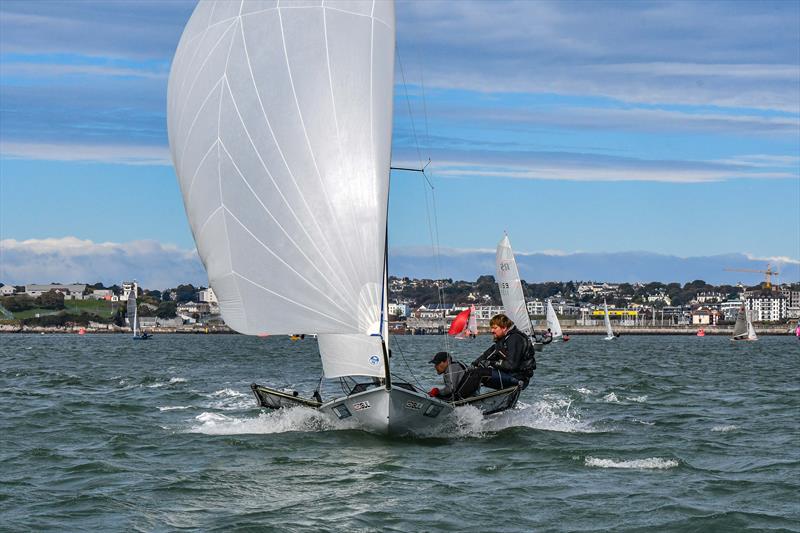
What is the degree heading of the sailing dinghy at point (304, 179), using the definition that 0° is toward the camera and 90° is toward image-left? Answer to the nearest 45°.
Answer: approximately 0°

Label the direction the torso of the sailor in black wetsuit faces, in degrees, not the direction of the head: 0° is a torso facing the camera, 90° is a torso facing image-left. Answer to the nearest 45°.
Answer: approximately 90°
